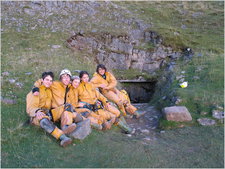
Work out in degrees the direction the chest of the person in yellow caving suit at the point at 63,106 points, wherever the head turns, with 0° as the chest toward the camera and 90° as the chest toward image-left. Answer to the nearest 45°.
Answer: approximately 315°

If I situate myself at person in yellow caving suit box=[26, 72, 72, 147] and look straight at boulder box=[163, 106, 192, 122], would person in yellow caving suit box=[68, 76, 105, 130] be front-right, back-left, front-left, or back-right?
front-left

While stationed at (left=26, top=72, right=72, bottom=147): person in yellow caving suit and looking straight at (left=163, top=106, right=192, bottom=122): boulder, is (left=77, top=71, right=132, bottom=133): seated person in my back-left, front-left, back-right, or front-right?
front-left

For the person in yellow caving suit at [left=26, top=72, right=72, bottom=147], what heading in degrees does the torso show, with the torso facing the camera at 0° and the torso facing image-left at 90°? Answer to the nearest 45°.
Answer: approximately 315°

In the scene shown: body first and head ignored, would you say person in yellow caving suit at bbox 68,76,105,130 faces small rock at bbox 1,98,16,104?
no

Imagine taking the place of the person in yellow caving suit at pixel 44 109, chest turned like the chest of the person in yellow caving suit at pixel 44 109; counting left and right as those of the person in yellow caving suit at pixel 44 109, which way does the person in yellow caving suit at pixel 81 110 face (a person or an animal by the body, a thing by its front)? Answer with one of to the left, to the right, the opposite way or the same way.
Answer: the same way

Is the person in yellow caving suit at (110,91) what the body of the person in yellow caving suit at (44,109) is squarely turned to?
no

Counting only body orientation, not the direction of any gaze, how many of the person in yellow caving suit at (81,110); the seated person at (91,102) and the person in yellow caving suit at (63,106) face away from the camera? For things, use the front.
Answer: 0

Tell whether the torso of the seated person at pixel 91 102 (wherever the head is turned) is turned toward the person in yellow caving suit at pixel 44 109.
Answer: no

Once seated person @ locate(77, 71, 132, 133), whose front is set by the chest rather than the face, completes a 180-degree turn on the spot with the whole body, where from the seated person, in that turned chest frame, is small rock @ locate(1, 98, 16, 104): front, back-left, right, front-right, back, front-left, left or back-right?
front-left

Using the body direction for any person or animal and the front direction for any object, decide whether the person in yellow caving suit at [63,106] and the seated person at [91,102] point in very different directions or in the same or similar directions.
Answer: same or similar directions

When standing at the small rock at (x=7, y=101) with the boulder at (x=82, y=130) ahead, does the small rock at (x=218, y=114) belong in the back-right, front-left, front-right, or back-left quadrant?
front-left

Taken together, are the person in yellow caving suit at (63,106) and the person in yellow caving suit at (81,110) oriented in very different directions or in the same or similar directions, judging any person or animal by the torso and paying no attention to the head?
same or similar directions

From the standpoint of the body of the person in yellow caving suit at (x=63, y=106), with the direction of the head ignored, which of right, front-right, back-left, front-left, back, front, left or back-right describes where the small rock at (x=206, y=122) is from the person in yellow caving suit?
front-left

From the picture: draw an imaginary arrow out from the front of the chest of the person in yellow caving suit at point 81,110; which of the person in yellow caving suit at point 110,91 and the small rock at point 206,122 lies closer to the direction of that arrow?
the small rock

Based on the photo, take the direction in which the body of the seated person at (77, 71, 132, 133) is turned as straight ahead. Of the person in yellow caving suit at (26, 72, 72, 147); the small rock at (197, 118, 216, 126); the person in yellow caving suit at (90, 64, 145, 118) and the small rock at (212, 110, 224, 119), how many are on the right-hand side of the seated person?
1

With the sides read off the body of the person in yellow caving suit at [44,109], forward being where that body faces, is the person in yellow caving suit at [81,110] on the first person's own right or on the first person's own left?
on the first person's own left

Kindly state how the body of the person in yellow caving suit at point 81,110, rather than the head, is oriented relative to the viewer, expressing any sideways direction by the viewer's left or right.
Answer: facing the viewer and to the right of the viewer

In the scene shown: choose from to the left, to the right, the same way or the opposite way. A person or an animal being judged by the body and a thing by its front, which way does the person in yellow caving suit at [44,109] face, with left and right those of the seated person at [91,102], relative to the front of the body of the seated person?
the same way
